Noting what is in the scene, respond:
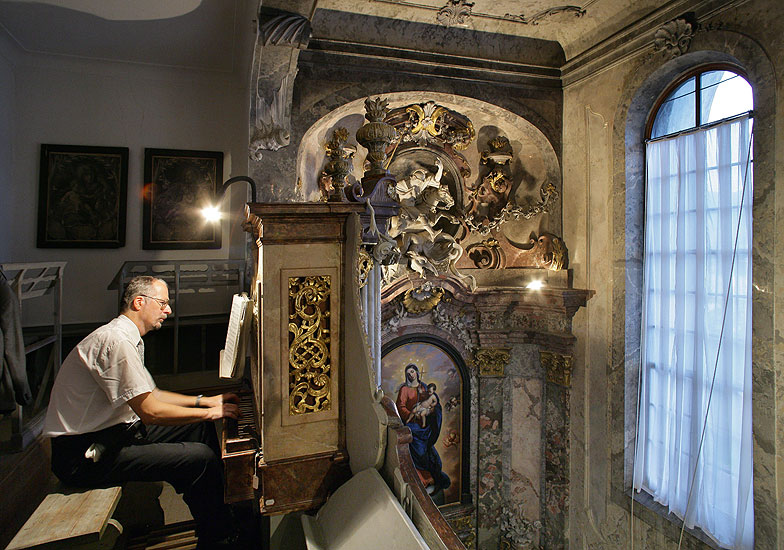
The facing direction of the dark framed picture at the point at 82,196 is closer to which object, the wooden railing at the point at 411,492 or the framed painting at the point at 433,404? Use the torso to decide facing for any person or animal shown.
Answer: the wooden railing

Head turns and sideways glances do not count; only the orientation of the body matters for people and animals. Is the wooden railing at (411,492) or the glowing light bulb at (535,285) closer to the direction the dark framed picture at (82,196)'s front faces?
the wooden railing

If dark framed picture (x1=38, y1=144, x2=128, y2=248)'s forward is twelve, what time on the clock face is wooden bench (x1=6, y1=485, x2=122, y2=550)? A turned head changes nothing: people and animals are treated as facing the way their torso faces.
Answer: The wooden bench is roughly at 12 o'clock from the dark framed picture.

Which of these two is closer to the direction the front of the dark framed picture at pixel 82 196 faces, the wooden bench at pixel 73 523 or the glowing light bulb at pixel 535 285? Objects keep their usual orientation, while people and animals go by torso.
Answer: the wooden bench

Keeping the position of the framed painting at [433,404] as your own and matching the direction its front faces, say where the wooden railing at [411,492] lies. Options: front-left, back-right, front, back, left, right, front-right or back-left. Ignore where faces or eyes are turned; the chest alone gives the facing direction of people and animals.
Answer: front

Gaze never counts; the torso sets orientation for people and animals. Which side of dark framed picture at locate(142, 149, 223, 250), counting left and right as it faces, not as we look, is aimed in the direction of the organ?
front

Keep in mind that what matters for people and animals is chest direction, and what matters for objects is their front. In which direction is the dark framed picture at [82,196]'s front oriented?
toward the camera

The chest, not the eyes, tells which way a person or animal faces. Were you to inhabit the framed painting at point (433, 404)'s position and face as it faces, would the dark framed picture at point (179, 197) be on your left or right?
on your right

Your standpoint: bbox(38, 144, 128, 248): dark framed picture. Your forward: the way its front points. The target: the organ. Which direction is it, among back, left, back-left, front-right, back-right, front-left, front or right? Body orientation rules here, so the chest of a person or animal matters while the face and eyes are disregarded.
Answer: front

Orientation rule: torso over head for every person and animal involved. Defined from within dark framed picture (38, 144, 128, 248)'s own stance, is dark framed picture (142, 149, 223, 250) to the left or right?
on its left

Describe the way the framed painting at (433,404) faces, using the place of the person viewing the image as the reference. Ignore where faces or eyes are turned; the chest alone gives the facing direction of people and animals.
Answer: facing the viewer

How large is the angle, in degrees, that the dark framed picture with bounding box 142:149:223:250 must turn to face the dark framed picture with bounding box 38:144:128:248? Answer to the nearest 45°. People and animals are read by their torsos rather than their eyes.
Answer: approximately 90° to its right
